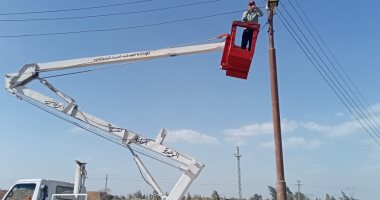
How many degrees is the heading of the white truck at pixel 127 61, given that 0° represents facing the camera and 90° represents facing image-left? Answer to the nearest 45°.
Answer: approximately 90°

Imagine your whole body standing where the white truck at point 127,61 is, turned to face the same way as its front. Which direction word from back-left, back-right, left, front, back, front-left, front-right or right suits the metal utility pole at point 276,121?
back
